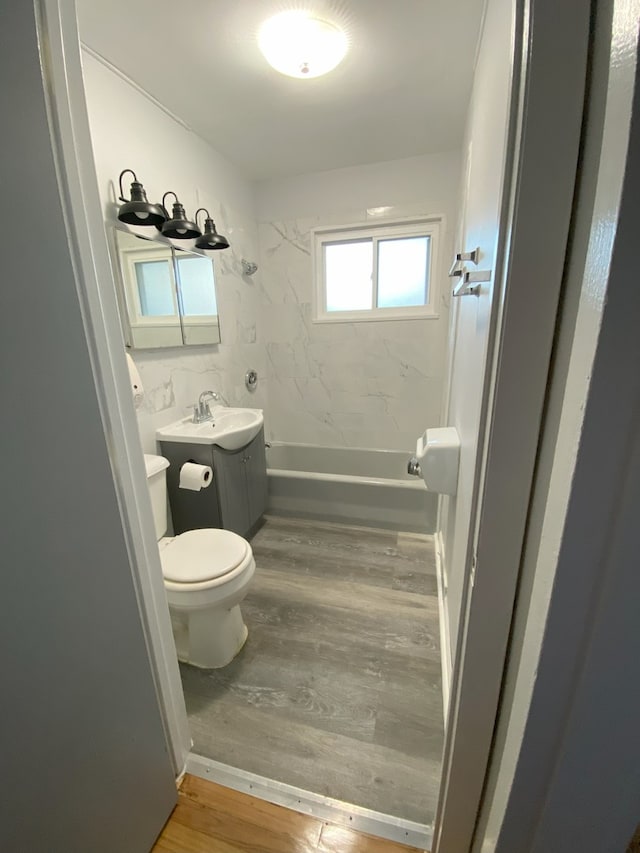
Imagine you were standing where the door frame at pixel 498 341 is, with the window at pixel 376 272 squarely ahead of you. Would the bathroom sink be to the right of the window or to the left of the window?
left

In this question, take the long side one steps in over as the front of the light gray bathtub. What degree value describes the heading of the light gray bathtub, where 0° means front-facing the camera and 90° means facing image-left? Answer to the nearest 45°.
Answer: approximately 0°

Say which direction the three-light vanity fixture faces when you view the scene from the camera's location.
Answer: facing the viewer and to the right of the viewer

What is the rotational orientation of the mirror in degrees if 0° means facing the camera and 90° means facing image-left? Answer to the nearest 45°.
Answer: approximately 315°

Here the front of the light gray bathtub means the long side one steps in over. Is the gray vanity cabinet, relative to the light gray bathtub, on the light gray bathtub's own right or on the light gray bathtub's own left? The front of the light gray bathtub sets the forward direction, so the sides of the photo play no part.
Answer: on the light gray bathtub's own right

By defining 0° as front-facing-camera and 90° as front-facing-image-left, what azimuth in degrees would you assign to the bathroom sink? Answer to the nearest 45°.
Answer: approximately 315°

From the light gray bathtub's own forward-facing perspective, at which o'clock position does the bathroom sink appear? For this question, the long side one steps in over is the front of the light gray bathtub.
The bathroom sink is roughly at 2 o'clock from the light gray bathtub.
